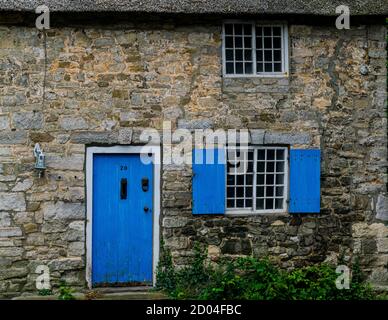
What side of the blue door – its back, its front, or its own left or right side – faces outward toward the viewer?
front

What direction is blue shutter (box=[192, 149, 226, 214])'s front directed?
toward the camera

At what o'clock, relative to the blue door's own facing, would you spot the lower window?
The lower window is roughly at 9 o'clock from the blue door.

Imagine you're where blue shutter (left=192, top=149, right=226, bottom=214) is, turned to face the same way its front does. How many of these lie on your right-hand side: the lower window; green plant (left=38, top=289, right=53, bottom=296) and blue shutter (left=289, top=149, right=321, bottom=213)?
1

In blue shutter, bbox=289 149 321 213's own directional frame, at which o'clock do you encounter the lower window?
The lower window is roughly at 3 o'clock from the blue shutter.

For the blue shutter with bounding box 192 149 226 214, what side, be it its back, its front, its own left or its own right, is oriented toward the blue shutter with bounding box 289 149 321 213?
left

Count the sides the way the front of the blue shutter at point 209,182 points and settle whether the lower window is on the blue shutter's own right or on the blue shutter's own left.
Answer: on the blue shutter's own left

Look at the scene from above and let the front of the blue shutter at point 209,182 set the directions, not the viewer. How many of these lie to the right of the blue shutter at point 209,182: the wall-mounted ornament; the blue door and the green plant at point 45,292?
3

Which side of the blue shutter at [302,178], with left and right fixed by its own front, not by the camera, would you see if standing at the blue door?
right

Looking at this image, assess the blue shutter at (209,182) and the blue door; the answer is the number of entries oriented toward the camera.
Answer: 2

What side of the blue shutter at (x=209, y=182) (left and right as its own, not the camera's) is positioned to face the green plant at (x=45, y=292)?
right

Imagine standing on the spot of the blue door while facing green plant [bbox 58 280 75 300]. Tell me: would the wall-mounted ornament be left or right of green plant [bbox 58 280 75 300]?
right

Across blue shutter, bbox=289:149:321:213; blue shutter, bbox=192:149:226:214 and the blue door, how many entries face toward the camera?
3
